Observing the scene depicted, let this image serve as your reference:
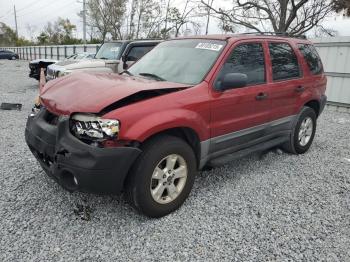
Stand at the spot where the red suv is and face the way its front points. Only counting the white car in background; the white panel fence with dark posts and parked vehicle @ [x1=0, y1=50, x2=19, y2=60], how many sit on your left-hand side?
0

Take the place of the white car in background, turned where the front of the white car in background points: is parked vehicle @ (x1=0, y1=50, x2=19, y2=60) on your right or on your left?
on your right

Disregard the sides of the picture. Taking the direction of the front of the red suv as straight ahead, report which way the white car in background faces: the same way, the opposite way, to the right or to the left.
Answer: the same way

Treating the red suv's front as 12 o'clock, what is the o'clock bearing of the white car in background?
The white car in background is roughly at 4 o'clock from the red suv.

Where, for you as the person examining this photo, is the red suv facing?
facing the viewer and to the left of the viewer

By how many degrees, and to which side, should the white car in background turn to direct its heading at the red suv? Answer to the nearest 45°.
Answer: approximately 45° to its left

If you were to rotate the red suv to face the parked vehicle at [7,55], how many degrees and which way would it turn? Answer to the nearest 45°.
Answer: approximately 90° to its right

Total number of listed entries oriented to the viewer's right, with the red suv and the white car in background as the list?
0
